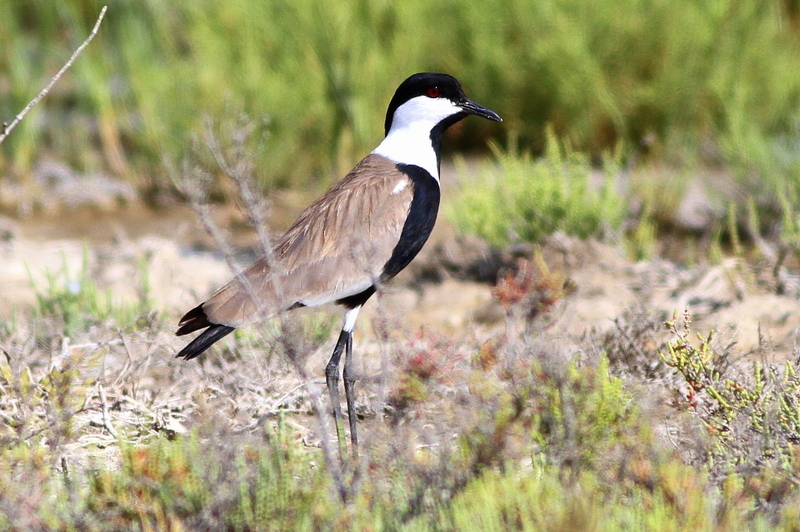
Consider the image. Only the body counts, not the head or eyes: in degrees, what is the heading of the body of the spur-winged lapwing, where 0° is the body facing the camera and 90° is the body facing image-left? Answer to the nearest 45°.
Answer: approximately 270°
